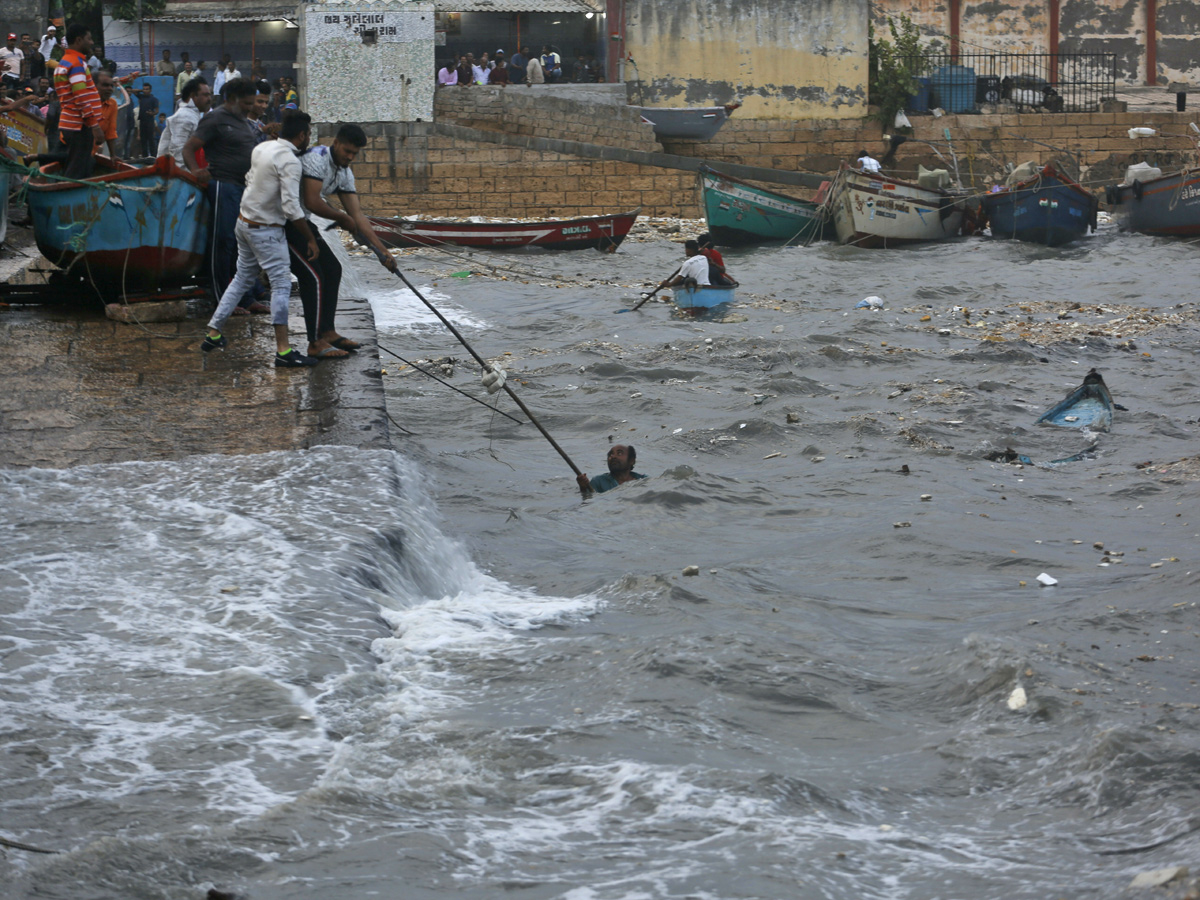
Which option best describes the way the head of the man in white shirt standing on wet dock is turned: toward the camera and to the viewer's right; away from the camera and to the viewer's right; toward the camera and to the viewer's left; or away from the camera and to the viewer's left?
away from the camera and to the viewer's right

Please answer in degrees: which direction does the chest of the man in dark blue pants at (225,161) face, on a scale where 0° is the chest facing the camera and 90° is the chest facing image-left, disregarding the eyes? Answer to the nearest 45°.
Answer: approximately 315°

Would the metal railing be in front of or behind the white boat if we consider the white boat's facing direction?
behind

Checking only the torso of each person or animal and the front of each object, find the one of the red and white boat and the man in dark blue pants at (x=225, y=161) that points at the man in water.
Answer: the man in dark blue pants

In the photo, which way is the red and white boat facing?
to the viewer's right

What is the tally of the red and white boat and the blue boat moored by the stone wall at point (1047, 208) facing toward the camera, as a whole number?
1

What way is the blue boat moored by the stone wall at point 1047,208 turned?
toward the camera

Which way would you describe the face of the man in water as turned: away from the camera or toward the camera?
toward the camera

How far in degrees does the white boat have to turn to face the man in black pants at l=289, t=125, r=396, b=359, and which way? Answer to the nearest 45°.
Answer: approximately 45° to its left

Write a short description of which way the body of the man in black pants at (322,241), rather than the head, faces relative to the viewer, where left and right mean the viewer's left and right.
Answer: facing the viewer and to the right of the viewer

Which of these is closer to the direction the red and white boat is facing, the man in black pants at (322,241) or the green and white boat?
the green and white boat

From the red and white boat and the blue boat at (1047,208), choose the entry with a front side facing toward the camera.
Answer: the blue boat

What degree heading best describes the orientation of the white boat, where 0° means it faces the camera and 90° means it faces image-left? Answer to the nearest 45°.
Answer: approximately 45°

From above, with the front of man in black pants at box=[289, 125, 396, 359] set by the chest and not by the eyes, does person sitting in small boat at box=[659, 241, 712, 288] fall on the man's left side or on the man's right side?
on the man's left side
